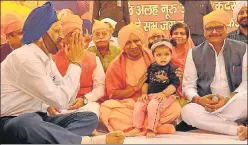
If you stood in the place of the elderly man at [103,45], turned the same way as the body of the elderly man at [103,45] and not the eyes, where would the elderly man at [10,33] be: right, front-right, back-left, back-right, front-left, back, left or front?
right

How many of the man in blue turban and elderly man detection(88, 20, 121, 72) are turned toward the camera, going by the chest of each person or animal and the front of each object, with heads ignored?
1

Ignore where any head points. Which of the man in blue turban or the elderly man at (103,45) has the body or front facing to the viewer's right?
the man in blue turban

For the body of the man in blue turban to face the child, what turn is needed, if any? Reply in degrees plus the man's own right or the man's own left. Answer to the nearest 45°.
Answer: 0° — they already face them

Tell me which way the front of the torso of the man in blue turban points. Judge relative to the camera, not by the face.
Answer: to the viewer's right

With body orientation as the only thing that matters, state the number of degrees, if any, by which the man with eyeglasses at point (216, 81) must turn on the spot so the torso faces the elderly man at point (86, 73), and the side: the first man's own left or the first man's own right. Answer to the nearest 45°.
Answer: approximately 90° to the first man's own right
